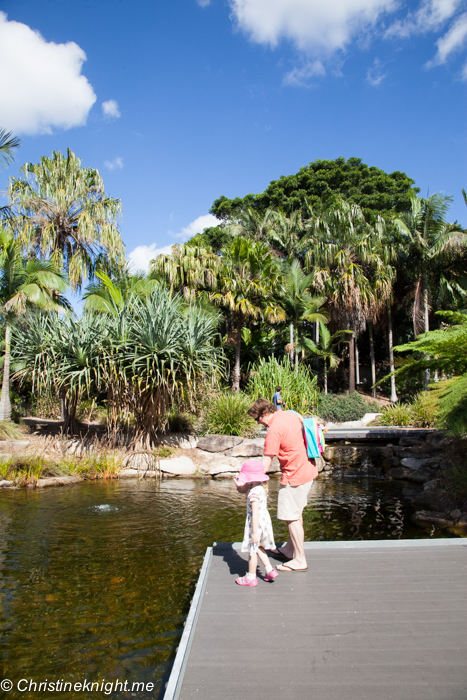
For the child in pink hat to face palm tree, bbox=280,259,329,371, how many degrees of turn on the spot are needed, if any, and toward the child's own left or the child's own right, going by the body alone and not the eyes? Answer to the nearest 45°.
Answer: approximately 90° to the child's own right

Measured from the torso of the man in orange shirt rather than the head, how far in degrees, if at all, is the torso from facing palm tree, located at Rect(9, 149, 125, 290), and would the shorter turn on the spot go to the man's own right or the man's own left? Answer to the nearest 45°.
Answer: approximately 45° to the man's own right

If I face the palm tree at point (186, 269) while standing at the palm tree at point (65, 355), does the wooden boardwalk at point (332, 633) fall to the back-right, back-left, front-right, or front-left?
back-right

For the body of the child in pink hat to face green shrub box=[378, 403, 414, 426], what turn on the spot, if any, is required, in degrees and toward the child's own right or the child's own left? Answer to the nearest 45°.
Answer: approximately 90° to the child's own right

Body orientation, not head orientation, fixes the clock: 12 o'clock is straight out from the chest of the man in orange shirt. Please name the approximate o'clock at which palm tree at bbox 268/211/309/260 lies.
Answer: The palm tree is roughly at 3 o'clock from the man in orange shirt.

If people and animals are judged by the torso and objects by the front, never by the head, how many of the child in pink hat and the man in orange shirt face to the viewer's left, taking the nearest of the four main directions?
2

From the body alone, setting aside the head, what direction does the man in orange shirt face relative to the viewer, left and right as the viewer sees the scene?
facing to the left of the viewer

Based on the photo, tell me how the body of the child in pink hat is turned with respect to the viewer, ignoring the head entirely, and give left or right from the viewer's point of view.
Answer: facing to the left of the viewer
